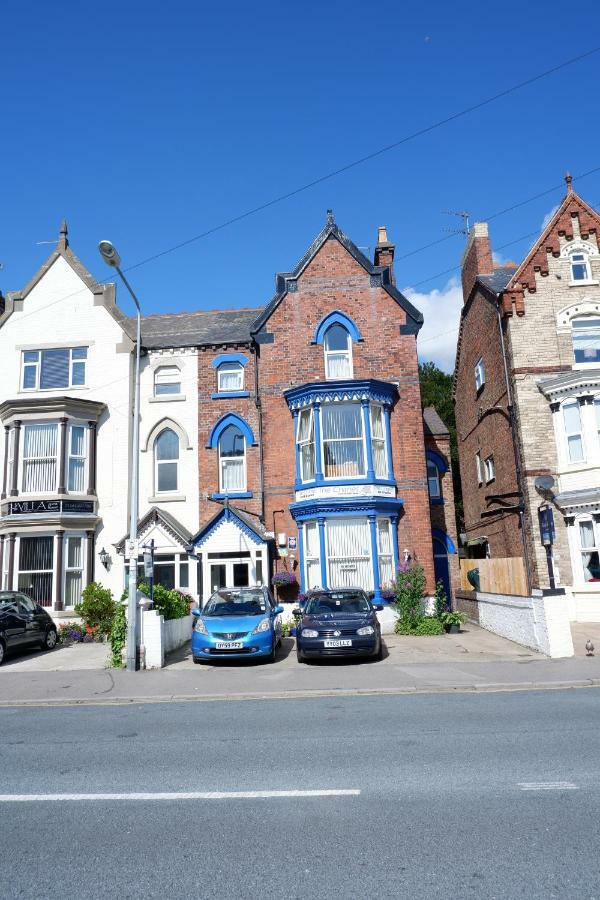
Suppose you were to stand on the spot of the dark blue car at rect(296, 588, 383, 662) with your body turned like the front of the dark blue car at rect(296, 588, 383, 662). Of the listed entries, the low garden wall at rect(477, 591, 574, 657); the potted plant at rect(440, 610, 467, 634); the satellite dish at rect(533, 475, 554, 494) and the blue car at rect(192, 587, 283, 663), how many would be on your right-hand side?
1

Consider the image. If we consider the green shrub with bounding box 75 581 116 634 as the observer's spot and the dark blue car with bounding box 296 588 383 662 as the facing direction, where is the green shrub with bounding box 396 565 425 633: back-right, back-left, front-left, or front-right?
front-left

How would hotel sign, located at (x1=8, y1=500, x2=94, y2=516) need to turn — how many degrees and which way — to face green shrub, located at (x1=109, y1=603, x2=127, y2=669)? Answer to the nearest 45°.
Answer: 0° — it already faces it

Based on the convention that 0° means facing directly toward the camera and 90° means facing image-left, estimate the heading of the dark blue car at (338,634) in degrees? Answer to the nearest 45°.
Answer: approximately 0°

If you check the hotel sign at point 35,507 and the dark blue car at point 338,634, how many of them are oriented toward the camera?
2

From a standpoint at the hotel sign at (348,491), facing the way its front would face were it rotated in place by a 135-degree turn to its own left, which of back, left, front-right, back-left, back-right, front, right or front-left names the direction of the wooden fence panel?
front-right

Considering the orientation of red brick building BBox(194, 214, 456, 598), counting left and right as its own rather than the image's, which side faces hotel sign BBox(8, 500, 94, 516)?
right

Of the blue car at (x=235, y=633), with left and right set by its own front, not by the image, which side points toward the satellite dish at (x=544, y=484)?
left

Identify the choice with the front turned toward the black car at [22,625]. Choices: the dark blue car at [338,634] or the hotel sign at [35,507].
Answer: the hotel sign

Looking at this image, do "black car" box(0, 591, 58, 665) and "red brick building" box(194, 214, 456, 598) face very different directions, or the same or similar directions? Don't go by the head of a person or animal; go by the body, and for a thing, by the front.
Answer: very different directions

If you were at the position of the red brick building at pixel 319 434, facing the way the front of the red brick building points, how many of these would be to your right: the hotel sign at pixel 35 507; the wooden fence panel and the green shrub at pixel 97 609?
2

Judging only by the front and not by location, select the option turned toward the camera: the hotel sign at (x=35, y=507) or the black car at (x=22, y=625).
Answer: the hotel sign

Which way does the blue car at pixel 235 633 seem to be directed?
toward the camera

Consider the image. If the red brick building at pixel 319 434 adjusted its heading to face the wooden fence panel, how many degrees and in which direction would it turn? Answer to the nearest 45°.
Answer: approximately 90° to its left

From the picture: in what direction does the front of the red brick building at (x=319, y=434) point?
toward the camera

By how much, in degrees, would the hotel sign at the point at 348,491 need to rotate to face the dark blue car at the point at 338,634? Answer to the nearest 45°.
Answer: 0° — it already faces it
